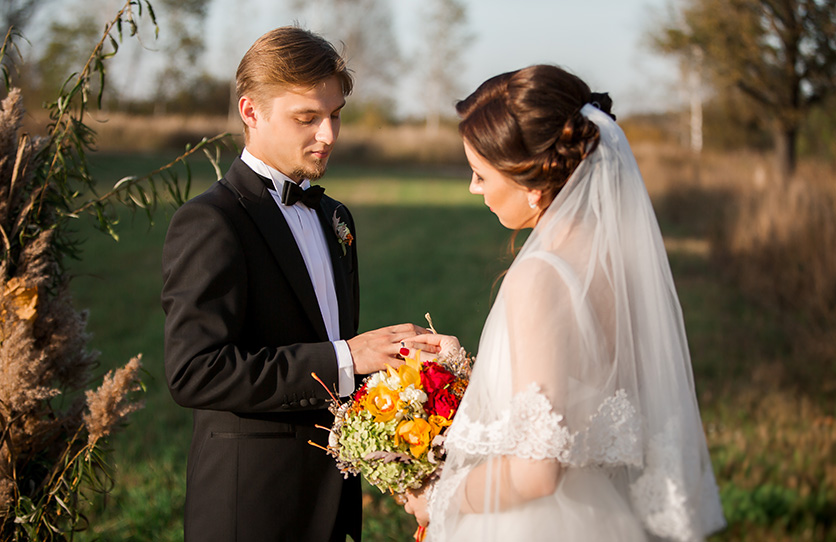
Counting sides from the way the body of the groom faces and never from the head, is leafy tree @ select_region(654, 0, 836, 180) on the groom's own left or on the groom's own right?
on the groom's own left

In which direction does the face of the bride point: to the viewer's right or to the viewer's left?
to the viewer's left

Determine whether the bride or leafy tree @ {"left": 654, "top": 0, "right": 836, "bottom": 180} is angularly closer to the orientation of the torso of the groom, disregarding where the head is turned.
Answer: the bride

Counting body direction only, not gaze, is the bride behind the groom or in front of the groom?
in front

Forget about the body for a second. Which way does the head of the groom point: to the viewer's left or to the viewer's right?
to the viewer's right

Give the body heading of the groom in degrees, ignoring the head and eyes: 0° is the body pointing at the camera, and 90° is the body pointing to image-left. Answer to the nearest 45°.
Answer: approximately 315°
